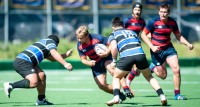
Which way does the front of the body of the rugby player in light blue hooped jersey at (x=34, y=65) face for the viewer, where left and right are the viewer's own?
facing to the right of the viewer

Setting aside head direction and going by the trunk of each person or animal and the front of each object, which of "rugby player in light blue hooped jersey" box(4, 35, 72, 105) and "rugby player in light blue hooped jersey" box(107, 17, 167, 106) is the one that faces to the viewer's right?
"rugby player in light blue hooped jersey" box(4, 35, 72, 105)

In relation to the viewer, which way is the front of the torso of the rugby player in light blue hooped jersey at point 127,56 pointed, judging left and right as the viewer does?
facing away from the viewer and to the left of the viewer

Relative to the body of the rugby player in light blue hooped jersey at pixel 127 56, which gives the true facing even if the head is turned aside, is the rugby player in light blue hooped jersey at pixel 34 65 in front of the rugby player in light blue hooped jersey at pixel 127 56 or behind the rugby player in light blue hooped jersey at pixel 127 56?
in front

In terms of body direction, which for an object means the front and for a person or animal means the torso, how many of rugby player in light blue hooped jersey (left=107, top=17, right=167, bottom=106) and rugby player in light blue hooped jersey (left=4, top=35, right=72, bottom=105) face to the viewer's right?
1

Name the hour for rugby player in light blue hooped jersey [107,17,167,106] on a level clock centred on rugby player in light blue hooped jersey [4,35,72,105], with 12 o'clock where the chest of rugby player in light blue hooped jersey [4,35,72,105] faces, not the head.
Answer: rugby player in light blue hooped jersey [107,17,167,106] is roughly at 1 o'clock from rugby player in light blue hooped jersey [4,35,72,105].
